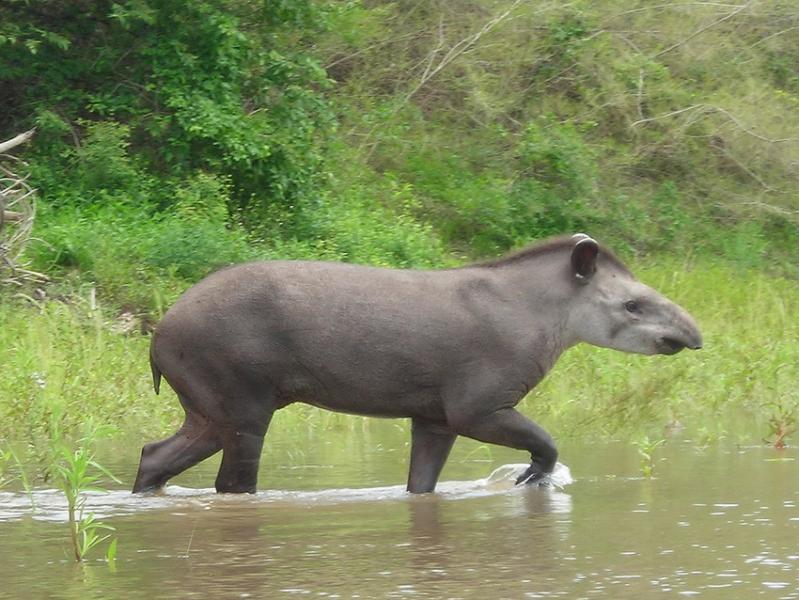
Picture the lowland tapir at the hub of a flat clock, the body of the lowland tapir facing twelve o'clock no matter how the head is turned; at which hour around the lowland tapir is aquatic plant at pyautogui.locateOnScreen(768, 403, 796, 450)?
The aquatic plant is roughly at 11 o'clock from the lowland tapir.

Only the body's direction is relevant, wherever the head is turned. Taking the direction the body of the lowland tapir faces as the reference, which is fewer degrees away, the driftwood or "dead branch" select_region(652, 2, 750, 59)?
the dead branch

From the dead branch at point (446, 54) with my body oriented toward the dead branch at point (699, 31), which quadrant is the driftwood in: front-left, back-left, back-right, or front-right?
back-right

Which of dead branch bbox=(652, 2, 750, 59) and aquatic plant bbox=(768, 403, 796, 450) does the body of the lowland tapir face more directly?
the aquatic plant

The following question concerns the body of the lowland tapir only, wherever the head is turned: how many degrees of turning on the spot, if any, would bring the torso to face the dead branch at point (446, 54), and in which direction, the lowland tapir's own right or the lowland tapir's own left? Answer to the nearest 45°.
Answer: approximately 90° to the lowland tapir's own left

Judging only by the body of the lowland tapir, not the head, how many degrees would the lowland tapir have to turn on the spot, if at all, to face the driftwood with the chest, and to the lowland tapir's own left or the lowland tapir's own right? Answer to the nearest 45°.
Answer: approximately 135° to the lowland tapir's own left

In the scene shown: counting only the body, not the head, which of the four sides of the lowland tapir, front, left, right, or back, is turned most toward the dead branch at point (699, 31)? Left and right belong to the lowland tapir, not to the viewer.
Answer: left

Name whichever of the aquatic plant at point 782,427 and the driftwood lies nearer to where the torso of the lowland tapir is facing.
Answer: the aquatic plant

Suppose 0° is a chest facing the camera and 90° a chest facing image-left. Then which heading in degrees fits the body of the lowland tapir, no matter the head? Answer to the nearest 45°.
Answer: approximately 270°

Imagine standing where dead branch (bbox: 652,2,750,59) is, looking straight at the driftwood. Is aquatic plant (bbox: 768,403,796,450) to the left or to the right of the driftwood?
left
